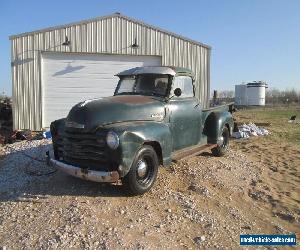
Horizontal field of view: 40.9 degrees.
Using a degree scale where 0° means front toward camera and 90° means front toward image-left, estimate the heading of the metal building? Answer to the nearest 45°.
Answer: approximately 0°

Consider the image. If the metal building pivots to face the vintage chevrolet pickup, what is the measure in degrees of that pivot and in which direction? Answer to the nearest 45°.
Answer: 0° — it already faces it

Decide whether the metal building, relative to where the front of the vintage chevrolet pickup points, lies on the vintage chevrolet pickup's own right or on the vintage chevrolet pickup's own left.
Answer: on the vintage chevrolet pickup's own right
